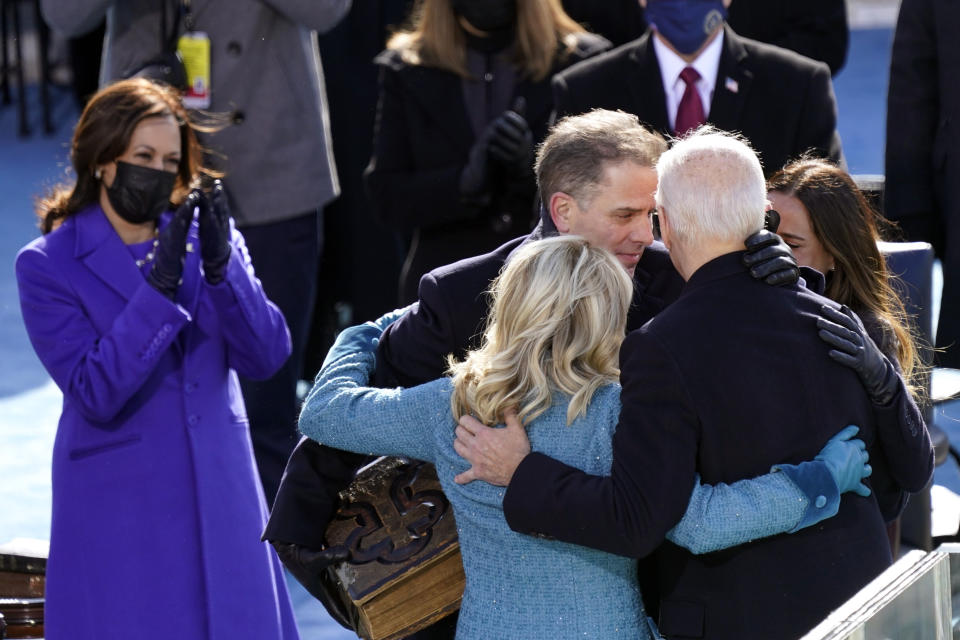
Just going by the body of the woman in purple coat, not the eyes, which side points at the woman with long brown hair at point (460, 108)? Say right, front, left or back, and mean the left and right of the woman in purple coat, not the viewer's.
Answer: left

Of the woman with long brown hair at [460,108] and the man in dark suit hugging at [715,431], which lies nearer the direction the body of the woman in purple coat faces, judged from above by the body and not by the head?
the man in dark suit hugging

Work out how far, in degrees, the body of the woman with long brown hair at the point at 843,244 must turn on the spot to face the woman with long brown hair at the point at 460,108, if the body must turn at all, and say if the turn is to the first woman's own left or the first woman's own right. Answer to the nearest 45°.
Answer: approximately 45° to the first woman's own right

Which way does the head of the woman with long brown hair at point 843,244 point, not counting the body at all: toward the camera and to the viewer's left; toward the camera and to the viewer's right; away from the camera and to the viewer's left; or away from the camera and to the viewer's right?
toward the camera and to the viewer's left

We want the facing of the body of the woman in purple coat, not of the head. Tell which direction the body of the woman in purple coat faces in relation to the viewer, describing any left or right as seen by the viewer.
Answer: facing the viewer and to the right of the viewer

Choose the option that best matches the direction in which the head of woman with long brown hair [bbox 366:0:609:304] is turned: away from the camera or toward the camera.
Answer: toward the camera

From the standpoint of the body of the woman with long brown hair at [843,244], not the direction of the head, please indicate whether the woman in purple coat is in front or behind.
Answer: in front
